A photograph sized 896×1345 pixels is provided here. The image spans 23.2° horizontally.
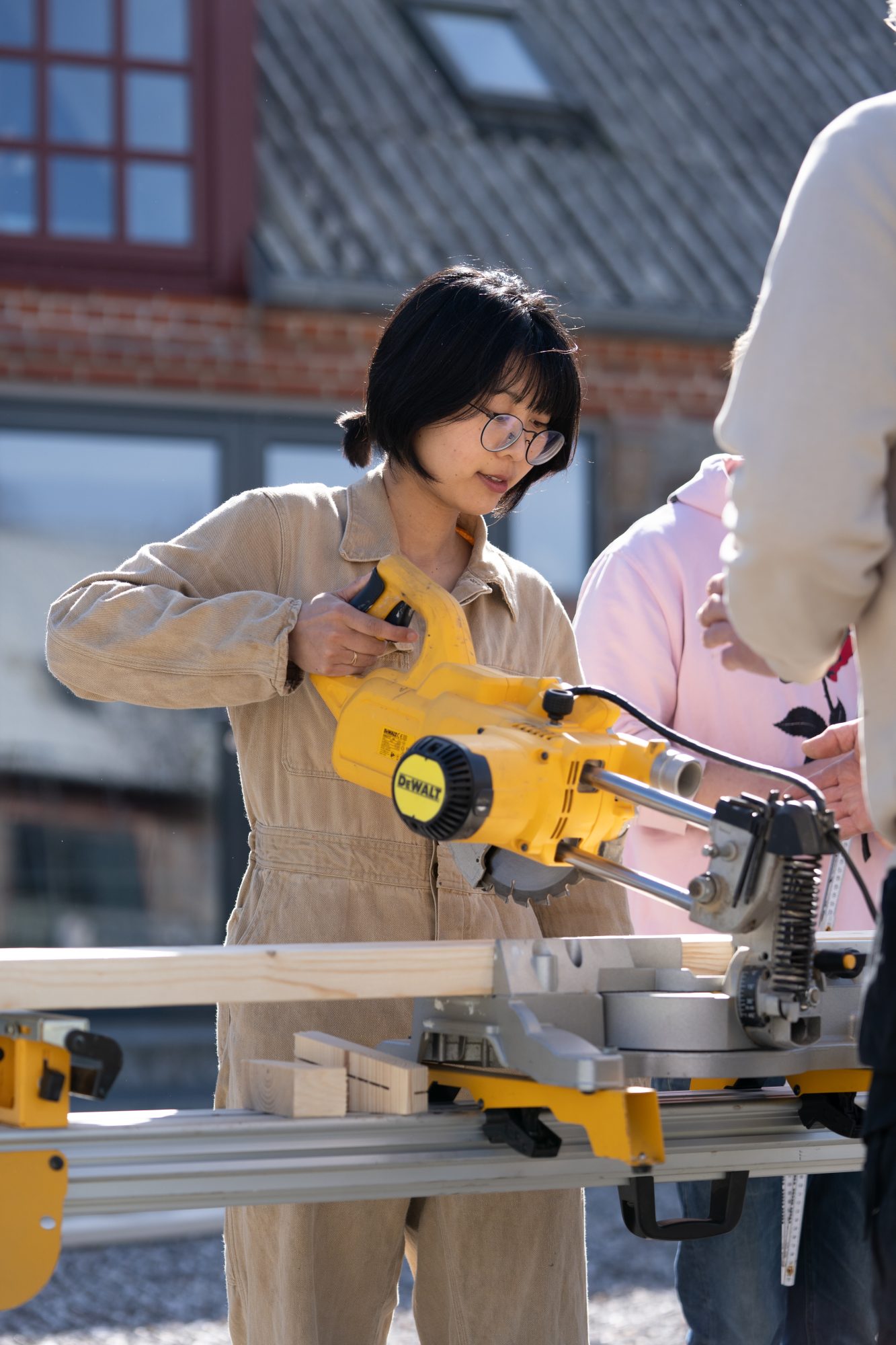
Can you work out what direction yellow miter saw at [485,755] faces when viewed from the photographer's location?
facing away from the viewer and to the left of the viewer

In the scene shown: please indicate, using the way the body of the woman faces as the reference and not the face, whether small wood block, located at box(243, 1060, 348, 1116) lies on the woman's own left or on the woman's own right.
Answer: on the woman's own right

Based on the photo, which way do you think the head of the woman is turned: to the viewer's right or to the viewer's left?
to the viewer's right

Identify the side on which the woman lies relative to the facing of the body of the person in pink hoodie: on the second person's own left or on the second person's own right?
on the second person's own right

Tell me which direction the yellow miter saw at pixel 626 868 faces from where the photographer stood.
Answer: facing away from the viewer and to the left of the viewer
